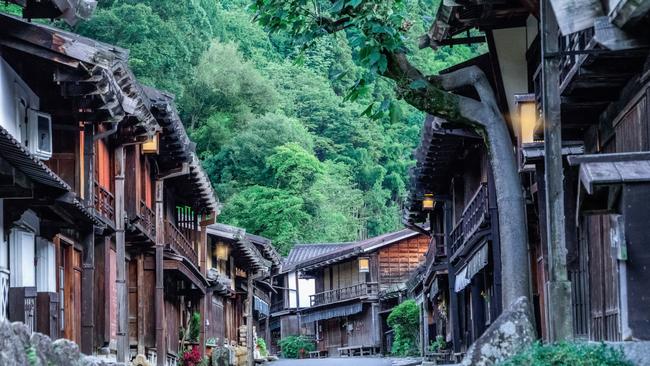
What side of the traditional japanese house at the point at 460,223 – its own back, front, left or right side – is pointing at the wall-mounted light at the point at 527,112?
left

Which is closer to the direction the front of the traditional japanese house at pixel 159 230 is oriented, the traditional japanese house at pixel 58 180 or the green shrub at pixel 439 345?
the green shrub

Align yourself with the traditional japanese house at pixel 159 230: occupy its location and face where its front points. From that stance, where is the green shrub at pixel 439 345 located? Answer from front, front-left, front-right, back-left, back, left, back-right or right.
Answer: front-left

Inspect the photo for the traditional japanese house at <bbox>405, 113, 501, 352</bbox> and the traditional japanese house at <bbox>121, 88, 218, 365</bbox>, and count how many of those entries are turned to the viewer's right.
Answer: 1

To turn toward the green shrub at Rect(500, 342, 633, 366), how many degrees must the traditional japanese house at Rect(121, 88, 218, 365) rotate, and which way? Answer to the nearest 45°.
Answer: approximately 90° to its right

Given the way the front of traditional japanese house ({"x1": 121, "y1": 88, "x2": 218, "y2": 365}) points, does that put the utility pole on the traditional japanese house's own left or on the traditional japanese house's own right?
on the traditional japanese house's own right

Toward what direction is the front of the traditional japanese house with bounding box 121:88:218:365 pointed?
to the viewer's right

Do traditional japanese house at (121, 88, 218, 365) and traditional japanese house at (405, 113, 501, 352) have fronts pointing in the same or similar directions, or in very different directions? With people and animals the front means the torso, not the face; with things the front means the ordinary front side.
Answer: very different directions

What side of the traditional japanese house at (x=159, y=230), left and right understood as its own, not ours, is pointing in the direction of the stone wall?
right

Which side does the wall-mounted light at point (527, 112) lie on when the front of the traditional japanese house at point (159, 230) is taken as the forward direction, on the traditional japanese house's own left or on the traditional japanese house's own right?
on the traditional japanese house's own right

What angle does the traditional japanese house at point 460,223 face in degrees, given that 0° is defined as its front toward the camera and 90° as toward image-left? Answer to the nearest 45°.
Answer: approximately 90°
